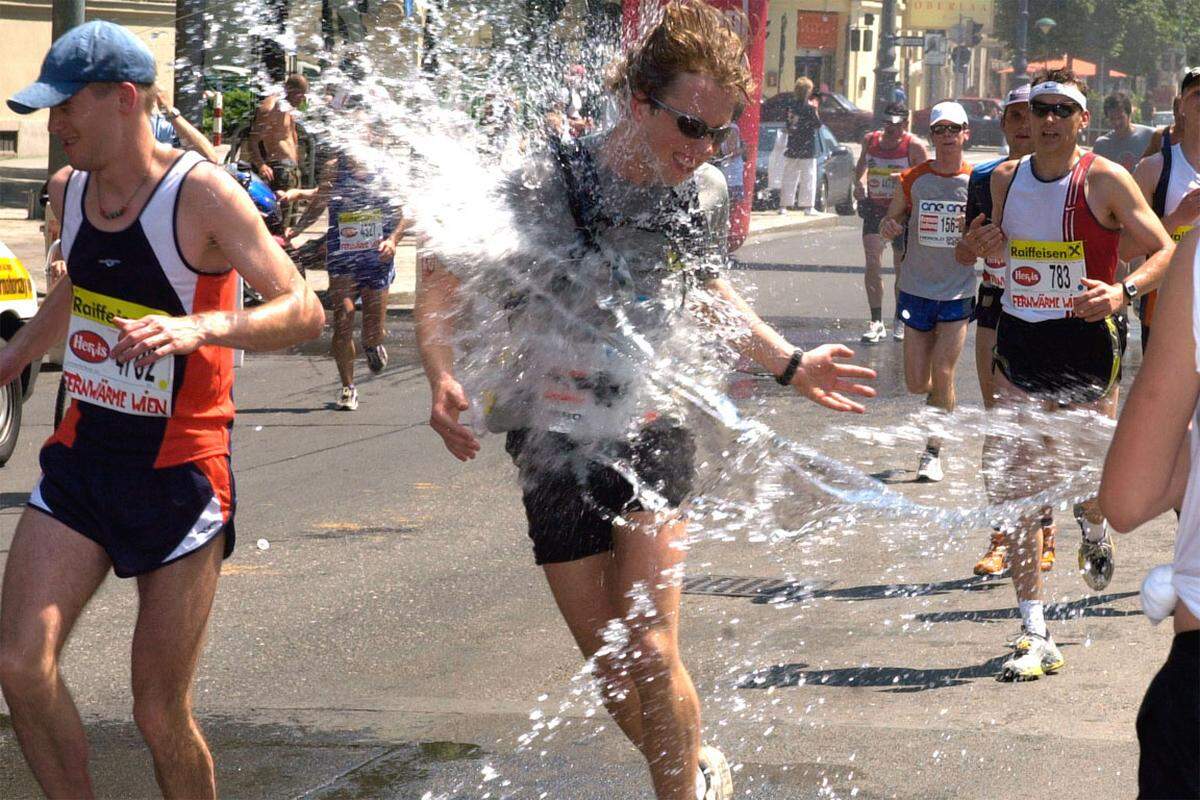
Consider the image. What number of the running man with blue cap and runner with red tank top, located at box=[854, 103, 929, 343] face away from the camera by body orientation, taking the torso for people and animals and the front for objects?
0

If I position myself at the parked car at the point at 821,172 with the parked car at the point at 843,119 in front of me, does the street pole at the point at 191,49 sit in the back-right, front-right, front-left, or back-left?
back-left

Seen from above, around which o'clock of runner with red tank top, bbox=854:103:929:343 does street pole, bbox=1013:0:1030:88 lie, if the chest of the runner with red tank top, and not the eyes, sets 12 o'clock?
The street pole is roughly at 6 o'clock from the runner with red tank top.

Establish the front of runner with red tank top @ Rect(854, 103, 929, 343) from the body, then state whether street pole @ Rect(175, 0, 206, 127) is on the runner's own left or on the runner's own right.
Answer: on the runner's own right

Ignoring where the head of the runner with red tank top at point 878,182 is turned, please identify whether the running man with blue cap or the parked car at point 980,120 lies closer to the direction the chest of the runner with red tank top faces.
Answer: the running man with blue cap

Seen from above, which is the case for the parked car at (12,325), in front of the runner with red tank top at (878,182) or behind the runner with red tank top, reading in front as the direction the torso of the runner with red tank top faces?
in front

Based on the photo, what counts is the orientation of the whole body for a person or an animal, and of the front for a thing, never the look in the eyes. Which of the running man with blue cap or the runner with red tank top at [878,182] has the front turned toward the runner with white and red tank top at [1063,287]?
the runner with red tank top at [878,182]

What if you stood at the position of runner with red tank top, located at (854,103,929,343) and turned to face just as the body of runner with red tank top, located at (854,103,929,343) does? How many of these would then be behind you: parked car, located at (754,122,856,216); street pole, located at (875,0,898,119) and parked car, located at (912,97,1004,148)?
3

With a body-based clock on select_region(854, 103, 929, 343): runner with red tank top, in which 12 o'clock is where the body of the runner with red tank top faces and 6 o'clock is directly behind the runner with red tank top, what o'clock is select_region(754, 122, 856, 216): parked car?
The parked car is roughly at 6 o'clock from the runner with red tank top.

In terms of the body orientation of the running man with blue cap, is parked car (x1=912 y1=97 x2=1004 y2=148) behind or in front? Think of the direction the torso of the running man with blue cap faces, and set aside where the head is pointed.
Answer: behind

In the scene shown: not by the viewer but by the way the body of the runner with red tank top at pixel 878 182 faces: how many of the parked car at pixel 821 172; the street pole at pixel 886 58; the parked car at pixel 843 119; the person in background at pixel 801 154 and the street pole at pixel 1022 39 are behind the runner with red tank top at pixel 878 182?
5

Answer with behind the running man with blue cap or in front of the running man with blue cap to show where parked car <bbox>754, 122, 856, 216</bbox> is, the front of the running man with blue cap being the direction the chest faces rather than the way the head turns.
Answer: behind

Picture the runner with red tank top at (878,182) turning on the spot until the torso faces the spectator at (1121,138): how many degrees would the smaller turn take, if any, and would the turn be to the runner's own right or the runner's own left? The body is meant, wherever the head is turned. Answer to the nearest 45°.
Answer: approximately 135° to the runner's own left
